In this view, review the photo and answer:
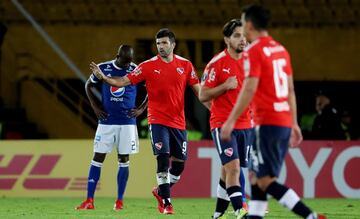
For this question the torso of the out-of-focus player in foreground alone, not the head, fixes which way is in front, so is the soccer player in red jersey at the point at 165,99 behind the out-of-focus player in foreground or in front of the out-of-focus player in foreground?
in front

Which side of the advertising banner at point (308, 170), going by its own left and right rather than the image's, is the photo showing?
front

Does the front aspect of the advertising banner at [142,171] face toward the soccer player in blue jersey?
yes

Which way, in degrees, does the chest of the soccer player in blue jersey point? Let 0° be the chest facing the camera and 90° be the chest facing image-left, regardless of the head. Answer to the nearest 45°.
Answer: approximately 0°

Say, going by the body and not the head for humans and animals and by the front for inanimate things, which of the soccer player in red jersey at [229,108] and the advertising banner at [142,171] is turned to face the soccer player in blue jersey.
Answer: the advertising banner

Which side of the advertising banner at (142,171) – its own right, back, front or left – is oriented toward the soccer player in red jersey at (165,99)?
front

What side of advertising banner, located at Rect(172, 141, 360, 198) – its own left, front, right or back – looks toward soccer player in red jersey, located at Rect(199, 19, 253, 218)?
front

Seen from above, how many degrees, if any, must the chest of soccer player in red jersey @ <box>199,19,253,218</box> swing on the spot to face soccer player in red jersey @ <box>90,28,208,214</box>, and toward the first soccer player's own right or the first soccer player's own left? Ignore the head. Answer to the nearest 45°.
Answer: approximately 180°

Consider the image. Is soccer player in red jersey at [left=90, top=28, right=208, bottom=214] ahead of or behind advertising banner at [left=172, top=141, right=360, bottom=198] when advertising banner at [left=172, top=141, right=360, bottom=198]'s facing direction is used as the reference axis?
ahead

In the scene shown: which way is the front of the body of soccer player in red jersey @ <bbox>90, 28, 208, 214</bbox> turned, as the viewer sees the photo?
toward the camera
